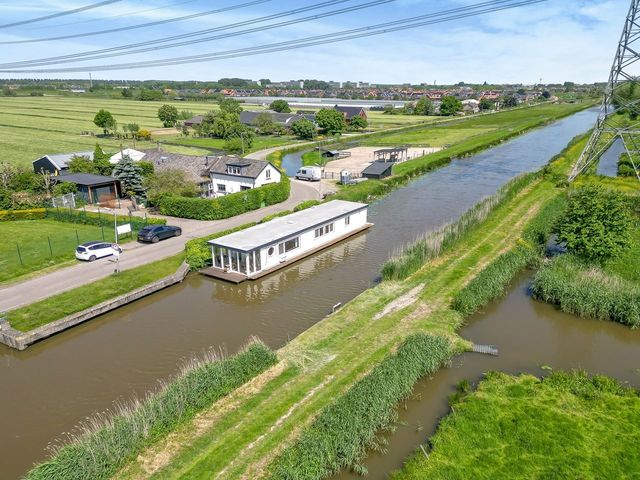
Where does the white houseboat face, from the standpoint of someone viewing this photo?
facing the viewer and to the left of the viewer

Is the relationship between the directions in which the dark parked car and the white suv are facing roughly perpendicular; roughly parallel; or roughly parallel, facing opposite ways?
roughly parallel

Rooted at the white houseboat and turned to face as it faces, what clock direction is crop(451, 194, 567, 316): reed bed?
The reed bed is roughly at 8 o'clock from the white houseboat.

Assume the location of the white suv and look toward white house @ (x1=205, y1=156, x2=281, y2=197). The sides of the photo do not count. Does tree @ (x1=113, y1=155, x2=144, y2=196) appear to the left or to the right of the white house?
left

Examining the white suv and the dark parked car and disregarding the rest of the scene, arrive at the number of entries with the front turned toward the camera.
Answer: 0

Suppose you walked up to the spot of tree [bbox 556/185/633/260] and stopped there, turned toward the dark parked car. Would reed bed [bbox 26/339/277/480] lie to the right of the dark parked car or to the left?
left

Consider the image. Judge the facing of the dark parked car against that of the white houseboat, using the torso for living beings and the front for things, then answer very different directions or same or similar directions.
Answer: very different directions

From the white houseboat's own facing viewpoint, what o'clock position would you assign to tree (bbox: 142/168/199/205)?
The tree is roughly at 3 o'clock from the white houseboat.

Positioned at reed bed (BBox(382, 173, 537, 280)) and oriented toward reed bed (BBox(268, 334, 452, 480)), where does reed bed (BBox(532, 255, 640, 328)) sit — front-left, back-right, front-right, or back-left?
front-left
